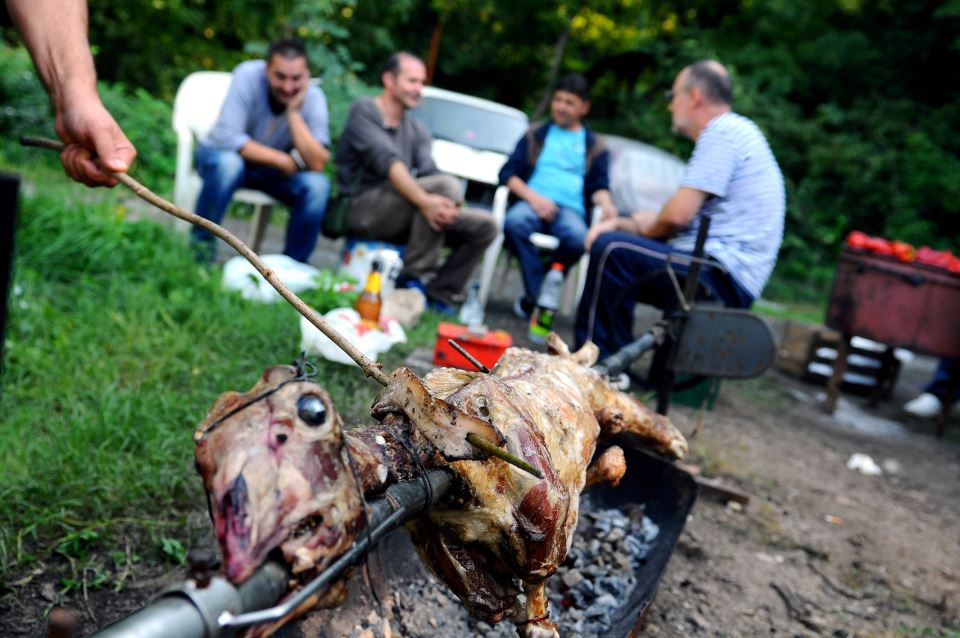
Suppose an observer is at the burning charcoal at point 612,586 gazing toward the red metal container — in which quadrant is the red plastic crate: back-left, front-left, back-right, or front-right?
front-left

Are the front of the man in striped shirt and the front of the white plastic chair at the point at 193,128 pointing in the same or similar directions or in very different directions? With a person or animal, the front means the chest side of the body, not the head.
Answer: very different directions

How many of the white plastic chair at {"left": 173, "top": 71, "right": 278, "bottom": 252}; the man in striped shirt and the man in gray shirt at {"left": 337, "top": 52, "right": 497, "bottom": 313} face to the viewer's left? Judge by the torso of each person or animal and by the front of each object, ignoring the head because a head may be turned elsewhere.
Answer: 1

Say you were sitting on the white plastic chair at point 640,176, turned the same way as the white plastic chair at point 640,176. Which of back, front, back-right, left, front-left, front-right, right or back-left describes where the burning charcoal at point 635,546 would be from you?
front-left

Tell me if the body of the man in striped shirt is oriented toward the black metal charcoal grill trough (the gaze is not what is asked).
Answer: no

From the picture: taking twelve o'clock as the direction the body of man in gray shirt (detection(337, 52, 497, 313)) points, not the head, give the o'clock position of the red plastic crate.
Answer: The red plastic crate is roughly at 1 o'clock from the man in gray shirt.

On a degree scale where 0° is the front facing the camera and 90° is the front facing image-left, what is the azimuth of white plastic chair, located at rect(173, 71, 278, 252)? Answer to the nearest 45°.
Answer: approximately 315°

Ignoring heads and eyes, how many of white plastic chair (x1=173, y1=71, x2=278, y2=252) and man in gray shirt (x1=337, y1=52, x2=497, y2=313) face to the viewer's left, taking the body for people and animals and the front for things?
0

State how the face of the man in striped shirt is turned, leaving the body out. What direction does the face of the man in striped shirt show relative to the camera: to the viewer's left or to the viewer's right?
to the viewer's left

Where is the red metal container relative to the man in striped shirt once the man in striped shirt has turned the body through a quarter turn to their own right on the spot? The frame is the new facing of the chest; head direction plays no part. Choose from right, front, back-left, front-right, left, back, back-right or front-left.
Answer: front-right

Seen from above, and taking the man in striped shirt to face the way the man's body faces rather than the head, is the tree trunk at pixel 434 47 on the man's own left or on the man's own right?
on the man's own right

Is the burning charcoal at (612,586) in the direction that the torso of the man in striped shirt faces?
no

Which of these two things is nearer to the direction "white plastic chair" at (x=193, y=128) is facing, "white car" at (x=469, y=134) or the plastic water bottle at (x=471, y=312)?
the plastic water bottle

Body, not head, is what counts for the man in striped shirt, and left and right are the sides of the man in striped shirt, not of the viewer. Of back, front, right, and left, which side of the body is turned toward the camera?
left

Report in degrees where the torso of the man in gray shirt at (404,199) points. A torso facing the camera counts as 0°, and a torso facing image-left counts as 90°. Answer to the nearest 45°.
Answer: approximately 315°
